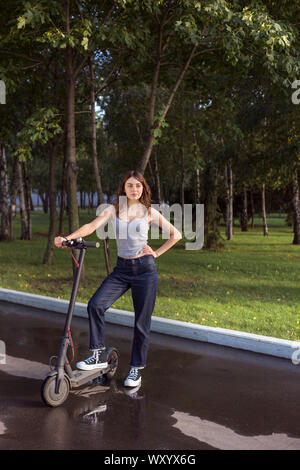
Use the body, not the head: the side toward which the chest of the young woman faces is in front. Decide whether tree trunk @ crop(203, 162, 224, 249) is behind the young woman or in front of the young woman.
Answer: behind

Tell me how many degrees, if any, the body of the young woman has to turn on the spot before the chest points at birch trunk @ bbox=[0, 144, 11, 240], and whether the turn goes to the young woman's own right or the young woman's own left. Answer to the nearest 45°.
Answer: approximately 180°

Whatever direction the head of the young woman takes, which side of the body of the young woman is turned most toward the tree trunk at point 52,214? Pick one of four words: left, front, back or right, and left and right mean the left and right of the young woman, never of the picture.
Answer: back

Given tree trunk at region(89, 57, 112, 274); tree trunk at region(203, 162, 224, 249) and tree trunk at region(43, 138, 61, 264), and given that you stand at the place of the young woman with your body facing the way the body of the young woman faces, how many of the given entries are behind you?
3

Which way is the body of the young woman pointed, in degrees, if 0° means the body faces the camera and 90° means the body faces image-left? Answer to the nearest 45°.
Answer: approximately 0°

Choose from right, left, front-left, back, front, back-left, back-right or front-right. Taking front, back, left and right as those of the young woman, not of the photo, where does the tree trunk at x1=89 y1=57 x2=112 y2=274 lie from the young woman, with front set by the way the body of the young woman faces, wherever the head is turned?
back

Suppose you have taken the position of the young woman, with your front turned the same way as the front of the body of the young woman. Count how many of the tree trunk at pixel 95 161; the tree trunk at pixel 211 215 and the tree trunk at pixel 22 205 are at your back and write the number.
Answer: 3

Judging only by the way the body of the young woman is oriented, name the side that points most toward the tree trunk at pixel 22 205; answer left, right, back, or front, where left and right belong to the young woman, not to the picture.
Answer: back
